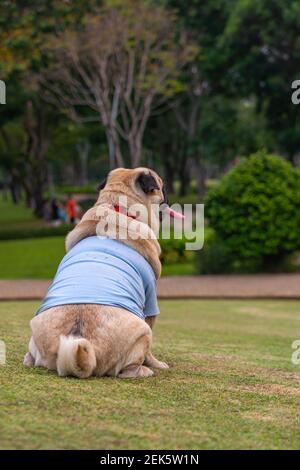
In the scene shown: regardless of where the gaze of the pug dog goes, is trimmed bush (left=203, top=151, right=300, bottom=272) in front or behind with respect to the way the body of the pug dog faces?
in front

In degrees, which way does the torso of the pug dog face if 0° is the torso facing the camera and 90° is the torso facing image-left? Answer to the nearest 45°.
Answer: approximately 225°

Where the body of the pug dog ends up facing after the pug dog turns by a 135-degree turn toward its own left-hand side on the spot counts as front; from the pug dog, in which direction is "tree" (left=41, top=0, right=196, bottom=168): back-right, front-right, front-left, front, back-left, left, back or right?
right

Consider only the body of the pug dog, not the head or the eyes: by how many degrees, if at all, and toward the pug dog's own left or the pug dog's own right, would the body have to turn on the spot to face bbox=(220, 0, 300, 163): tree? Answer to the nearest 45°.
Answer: approximately 45° to the pug dog's own left

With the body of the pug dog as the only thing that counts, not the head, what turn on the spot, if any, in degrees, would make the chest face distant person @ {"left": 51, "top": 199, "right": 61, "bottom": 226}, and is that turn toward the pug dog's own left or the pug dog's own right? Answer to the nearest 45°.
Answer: approximately 45° to the pug dog's own left

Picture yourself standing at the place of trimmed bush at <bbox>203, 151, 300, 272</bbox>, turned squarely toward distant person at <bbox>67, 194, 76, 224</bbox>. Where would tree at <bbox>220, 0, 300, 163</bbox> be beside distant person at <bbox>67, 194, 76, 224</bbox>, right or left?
right

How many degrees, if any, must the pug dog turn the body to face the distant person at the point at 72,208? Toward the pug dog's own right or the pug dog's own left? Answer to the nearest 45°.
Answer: approximately 45° to the pug dog's own left
